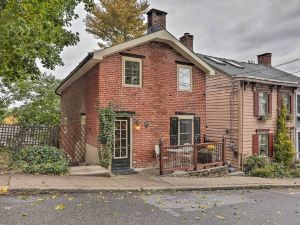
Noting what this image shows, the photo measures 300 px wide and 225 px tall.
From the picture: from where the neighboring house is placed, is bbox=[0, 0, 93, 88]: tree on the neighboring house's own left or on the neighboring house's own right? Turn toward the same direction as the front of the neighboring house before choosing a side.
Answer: on the neighboring house's own right

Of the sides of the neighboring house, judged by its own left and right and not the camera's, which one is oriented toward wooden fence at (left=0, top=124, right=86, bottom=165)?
right

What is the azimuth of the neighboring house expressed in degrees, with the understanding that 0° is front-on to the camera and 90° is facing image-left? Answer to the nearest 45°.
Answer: approximately 315°

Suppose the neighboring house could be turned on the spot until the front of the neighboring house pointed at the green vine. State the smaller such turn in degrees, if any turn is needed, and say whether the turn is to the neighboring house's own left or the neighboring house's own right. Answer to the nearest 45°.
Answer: approximately 90° to the neighboring house's own right

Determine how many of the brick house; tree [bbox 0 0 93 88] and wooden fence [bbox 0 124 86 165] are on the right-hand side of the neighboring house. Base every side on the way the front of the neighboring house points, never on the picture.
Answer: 3

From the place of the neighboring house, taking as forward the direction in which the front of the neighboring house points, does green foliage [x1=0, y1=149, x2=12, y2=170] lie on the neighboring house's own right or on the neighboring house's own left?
on the neighboring house's own right

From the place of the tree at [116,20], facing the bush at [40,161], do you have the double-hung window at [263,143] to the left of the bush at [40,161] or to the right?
left

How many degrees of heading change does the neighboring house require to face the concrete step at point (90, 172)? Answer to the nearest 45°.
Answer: approximately 90° to its right

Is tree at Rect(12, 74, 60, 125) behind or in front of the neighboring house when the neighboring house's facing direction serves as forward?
behind
